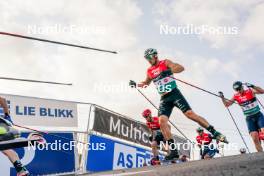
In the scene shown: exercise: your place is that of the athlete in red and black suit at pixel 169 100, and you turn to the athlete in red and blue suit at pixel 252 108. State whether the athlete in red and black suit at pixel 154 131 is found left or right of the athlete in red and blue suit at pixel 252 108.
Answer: left

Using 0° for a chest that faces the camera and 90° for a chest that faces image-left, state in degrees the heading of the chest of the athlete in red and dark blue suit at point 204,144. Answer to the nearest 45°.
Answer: approximately 45°

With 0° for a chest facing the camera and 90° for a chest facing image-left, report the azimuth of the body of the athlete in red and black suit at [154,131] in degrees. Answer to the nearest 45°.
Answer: approximately 45°

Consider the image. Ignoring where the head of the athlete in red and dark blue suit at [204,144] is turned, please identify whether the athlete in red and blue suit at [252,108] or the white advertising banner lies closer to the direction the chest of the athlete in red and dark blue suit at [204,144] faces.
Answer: the white advertising banner

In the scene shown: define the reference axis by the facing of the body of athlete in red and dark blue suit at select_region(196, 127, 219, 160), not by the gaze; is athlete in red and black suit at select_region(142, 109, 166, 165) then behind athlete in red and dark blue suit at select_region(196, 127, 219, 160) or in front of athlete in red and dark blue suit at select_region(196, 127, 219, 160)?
in front

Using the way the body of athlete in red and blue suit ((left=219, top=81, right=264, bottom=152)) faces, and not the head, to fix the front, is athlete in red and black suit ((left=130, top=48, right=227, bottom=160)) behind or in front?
in front

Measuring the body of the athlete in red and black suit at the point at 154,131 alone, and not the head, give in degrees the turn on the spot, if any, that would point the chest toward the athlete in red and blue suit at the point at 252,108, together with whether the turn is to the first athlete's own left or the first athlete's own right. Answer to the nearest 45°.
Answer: approximately 90° to the first athlete's own left
